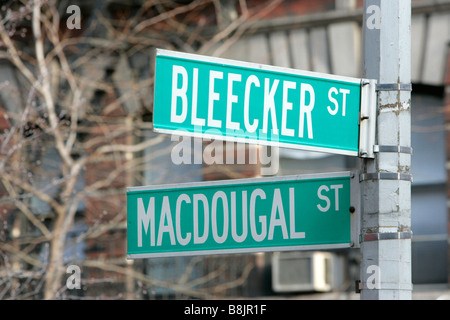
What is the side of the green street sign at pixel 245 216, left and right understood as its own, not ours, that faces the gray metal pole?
left

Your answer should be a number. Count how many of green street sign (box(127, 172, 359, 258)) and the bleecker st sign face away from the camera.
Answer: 0

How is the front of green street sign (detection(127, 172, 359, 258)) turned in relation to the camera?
facing the viewer and to the left of the viewer

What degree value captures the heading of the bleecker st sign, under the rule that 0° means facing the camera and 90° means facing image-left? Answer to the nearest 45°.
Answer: approximately 315°
